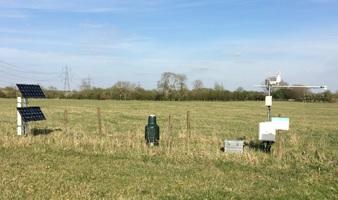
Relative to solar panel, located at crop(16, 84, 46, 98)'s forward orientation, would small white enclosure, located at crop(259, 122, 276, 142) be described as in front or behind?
in front

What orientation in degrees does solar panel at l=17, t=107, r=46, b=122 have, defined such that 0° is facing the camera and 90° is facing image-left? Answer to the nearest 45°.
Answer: approximately 315°

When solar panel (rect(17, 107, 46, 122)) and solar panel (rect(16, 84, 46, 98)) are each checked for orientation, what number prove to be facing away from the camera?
0

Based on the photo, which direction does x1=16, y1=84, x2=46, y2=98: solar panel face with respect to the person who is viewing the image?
facing the viewer and to the right of the viewer
